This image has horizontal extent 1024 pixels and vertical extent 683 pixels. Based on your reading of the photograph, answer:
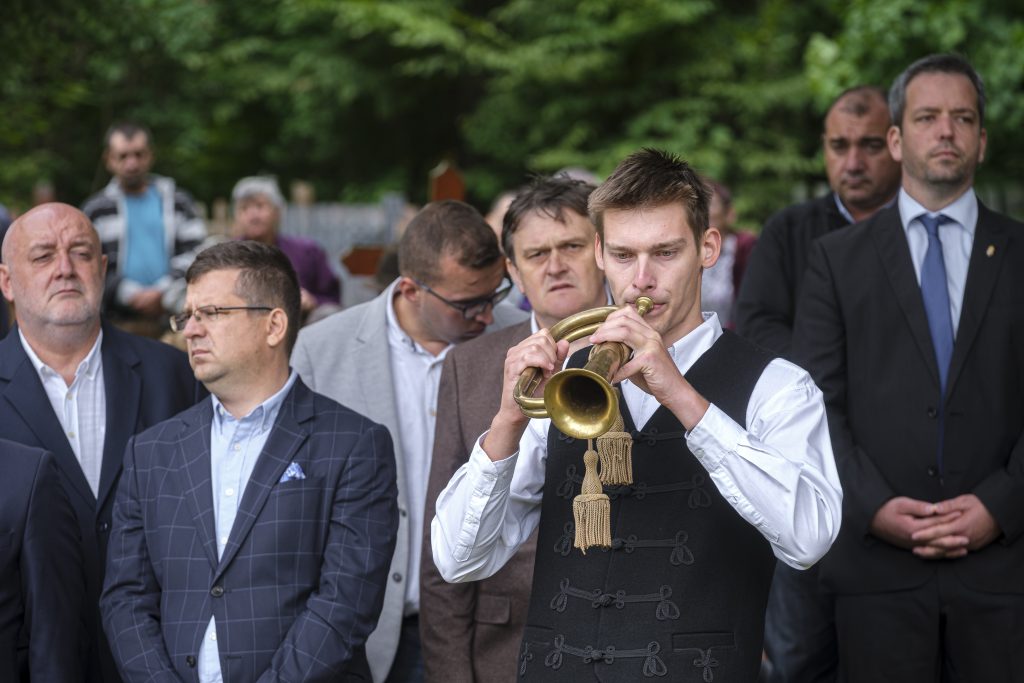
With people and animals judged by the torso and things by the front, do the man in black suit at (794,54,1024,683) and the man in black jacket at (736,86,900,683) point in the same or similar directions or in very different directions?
same or similar directions

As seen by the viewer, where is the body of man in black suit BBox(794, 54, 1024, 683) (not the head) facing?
toward the camera

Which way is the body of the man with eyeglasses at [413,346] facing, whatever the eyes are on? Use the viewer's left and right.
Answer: facing the viewer and to the right of the viewer

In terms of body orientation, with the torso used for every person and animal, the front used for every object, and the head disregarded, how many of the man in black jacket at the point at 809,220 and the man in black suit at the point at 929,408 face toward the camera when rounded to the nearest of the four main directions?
2

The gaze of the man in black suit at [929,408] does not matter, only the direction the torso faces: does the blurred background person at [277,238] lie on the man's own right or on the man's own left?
on the man's own right

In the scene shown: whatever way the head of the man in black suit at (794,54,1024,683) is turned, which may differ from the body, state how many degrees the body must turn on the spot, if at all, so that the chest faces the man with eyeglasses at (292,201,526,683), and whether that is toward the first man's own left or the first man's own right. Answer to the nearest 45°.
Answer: approximately 90° to the first man's own right

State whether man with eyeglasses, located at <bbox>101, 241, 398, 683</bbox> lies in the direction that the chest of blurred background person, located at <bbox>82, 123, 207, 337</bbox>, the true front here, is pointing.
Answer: yes

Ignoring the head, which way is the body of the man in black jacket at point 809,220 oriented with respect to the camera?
toward the camera

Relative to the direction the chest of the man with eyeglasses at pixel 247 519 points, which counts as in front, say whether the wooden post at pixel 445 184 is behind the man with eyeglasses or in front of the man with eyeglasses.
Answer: behind

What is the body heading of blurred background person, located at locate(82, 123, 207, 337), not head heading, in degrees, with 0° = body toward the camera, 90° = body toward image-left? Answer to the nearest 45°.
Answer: approximately 0°
